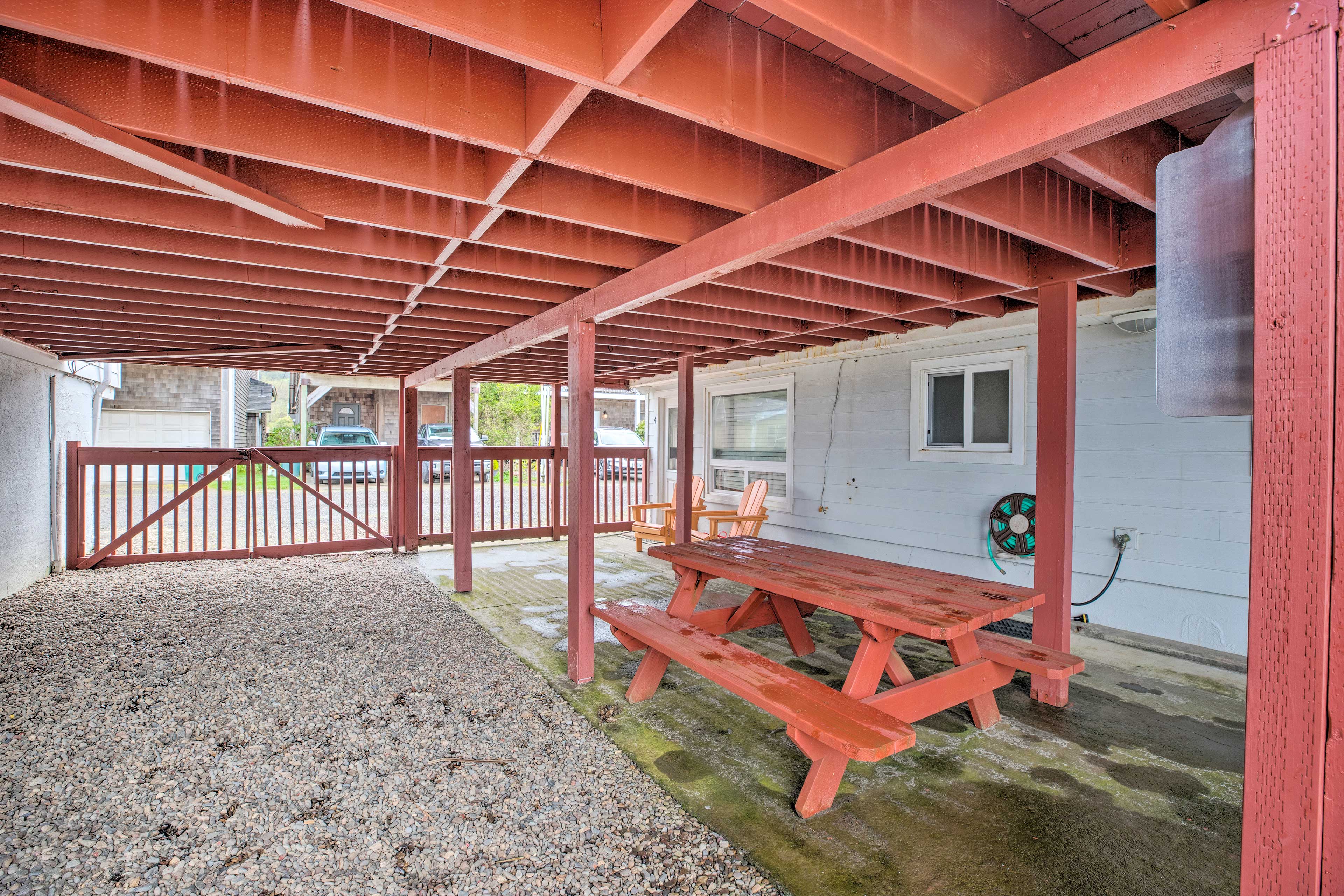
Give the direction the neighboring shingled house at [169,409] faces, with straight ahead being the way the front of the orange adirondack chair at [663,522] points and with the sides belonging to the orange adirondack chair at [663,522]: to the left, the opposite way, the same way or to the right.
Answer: to the left

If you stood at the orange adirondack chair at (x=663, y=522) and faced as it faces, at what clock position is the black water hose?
The black water hose is roughly at 9 o'clock from the orange adirondack chair.

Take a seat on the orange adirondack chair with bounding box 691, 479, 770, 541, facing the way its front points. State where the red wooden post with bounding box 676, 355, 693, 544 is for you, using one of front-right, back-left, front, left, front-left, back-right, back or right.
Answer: front

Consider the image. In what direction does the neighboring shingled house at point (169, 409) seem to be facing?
toward the camera

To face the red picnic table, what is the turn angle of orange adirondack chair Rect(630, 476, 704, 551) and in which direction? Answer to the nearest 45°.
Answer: approximately 45° to its left

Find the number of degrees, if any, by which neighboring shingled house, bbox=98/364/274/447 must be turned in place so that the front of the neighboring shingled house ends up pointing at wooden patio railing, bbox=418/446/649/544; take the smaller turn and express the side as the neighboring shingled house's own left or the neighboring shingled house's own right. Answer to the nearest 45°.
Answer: approximately 45° to the neighboring shingled house's own left

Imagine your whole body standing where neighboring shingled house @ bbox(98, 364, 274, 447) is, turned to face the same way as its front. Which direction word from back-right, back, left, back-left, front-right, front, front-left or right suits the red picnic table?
front

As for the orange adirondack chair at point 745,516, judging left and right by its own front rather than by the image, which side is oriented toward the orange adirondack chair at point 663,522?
right

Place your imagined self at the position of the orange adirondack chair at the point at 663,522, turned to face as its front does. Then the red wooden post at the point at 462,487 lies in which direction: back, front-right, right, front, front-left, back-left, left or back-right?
front

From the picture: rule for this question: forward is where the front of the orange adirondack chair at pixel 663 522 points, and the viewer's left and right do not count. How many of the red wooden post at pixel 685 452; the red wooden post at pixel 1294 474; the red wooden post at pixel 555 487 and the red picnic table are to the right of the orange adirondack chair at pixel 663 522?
1

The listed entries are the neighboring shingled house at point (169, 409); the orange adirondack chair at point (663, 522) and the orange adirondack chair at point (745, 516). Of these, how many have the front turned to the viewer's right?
0

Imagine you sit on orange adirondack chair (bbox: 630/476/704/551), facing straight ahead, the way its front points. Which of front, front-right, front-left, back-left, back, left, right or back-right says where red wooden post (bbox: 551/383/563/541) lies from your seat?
right

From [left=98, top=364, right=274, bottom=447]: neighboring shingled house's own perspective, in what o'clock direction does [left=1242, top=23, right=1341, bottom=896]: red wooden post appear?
The red wooden post is roughly at 12 o'clock from the neighboring shingled house.

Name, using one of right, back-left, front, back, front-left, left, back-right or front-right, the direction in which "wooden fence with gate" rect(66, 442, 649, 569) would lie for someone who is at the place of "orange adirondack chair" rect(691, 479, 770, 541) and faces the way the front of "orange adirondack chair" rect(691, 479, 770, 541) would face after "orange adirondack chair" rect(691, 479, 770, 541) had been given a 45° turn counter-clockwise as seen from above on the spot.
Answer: right

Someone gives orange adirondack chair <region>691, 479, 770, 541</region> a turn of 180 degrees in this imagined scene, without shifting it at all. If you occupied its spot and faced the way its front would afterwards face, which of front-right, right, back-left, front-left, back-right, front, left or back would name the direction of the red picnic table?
back-right
